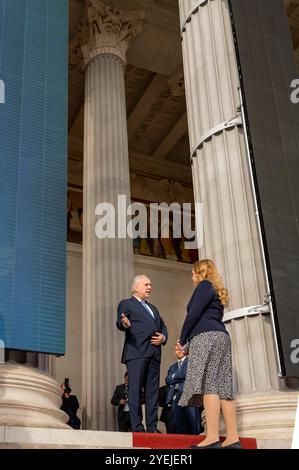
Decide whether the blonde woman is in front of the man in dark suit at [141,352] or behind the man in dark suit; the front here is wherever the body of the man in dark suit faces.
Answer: in front

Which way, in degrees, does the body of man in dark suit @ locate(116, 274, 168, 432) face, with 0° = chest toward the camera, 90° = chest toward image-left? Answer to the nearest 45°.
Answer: approximately 315°

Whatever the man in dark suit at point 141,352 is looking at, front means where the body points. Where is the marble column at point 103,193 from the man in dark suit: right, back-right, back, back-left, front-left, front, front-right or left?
back-left

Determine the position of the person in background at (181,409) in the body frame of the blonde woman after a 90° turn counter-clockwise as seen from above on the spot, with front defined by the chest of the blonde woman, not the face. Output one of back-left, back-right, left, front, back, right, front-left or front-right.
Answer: back-right

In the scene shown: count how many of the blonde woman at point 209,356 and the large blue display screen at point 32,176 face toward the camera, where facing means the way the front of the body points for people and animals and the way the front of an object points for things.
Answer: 1

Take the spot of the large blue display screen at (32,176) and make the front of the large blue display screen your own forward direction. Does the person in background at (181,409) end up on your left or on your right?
on your left

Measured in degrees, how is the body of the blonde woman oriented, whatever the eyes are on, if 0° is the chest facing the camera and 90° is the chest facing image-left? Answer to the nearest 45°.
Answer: approximately 135°

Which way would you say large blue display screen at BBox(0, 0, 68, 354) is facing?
toward the camera

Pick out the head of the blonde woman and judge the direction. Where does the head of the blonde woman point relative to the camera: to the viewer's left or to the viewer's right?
to the viewer's left

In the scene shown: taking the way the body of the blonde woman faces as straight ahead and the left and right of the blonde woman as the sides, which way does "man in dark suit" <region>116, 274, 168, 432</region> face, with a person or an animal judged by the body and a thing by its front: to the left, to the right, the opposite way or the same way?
the opposite way

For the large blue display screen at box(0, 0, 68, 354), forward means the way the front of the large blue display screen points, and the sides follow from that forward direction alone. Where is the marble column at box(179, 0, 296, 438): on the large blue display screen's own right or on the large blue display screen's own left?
on the large blue display screen's own left

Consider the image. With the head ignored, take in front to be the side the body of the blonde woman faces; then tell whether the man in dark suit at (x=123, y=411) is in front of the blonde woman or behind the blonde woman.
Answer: in front
